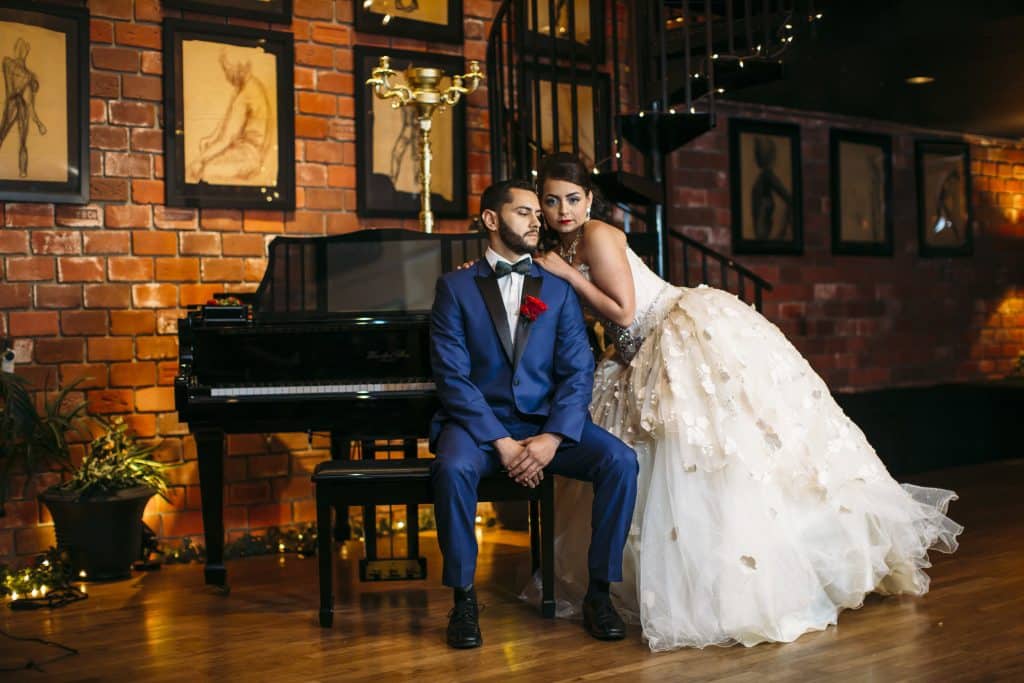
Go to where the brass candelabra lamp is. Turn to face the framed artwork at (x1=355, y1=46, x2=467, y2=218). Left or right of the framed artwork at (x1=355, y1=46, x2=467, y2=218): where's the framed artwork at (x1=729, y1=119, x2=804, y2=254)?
right

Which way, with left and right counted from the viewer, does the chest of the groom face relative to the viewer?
facing the viewer

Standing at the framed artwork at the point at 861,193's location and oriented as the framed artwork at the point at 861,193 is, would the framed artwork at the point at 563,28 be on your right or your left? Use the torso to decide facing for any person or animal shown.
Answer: on your right

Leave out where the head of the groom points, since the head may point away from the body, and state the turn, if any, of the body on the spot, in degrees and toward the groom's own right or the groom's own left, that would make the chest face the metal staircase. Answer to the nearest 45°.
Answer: approximately 180°

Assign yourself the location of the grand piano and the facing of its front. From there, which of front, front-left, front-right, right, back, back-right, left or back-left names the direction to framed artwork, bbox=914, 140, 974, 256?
back-left

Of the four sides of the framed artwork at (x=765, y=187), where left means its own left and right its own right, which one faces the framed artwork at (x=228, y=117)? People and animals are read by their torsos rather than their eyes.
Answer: right

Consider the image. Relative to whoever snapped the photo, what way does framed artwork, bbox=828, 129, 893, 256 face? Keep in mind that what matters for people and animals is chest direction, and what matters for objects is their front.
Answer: facing the viewer and to the right of the viewer

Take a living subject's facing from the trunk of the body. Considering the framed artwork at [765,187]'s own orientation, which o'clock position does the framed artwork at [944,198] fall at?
the framed artwork at [944,198] is roughly at 9 o'clock from the framed artwork at [765,187].

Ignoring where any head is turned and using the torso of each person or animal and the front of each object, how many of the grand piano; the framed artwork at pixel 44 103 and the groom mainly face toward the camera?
3

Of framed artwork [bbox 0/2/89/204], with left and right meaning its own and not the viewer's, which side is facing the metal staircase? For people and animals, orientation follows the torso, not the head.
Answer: left

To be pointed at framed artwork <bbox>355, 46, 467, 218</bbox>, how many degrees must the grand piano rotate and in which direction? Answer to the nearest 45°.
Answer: approximately 180°

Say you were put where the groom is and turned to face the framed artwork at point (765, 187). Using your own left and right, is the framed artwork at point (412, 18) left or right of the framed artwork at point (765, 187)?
left
